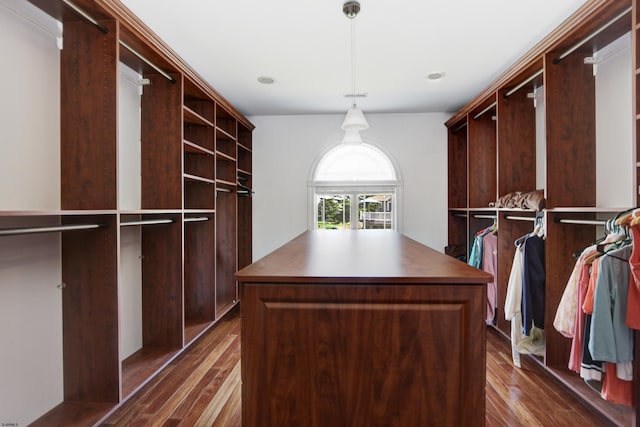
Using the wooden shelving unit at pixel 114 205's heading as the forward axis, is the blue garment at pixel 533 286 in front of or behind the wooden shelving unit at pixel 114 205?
in front

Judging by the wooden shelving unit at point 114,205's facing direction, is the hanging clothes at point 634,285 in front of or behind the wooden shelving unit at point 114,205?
in front

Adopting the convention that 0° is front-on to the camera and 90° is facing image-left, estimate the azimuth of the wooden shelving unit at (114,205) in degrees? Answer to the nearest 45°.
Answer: approximately 270°

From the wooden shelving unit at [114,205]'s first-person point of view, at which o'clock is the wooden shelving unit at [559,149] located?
the wooden shelving unit at [559,149] is roughly at 1 o'clock from the wooden shelving unit at [114,205].

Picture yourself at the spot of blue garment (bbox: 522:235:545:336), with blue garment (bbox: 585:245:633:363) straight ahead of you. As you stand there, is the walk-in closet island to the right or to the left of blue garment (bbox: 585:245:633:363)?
right

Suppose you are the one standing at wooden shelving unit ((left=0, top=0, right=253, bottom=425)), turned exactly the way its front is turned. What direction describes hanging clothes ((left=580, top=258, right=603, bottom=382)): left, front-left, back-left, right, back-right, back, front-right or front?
front-right

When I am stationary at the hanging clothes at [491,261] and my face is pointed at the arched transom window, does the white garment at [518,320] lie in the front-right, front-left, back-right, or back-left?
back-left

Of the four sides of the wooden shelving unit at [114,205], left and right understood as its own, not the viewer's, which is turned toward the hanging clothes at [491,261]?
front

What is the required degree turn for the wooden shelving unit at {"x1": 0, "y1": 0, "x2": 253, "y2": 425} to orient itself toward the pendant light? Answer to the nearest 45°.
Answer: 0° — it already faces it
